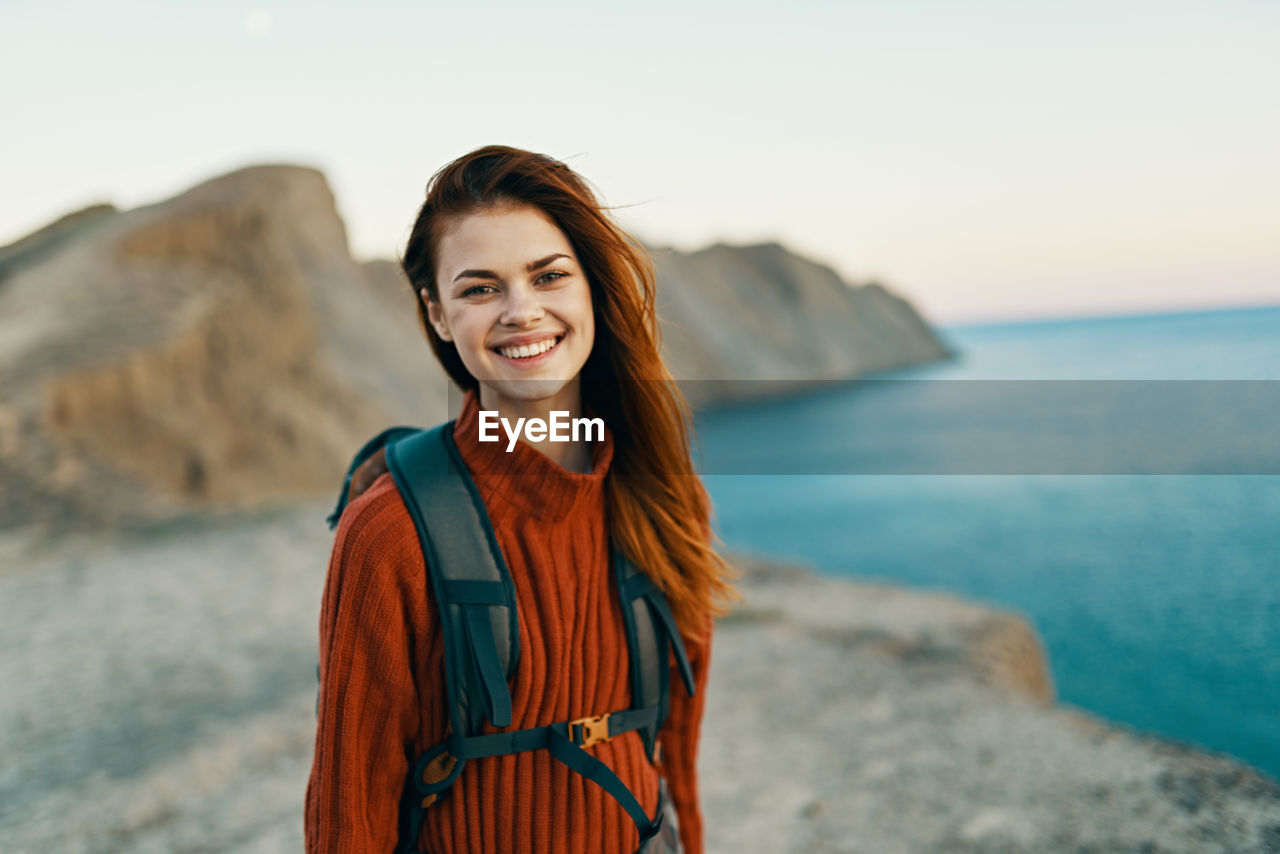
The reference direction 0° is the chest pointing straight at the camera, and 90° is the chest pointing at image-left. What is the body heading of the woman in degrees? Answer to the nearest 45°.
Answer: approximately 315°
